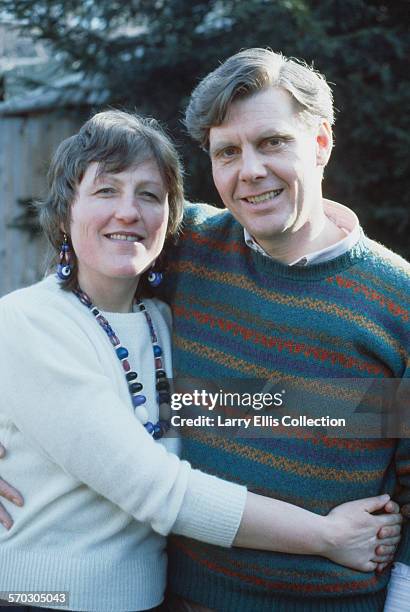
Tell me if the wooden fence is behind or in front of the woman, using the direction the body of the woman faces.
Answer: behind

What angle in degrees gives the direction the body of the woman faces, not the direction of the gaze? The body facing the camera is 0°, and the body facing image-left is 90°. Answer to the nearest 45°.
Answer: approximately 315°
